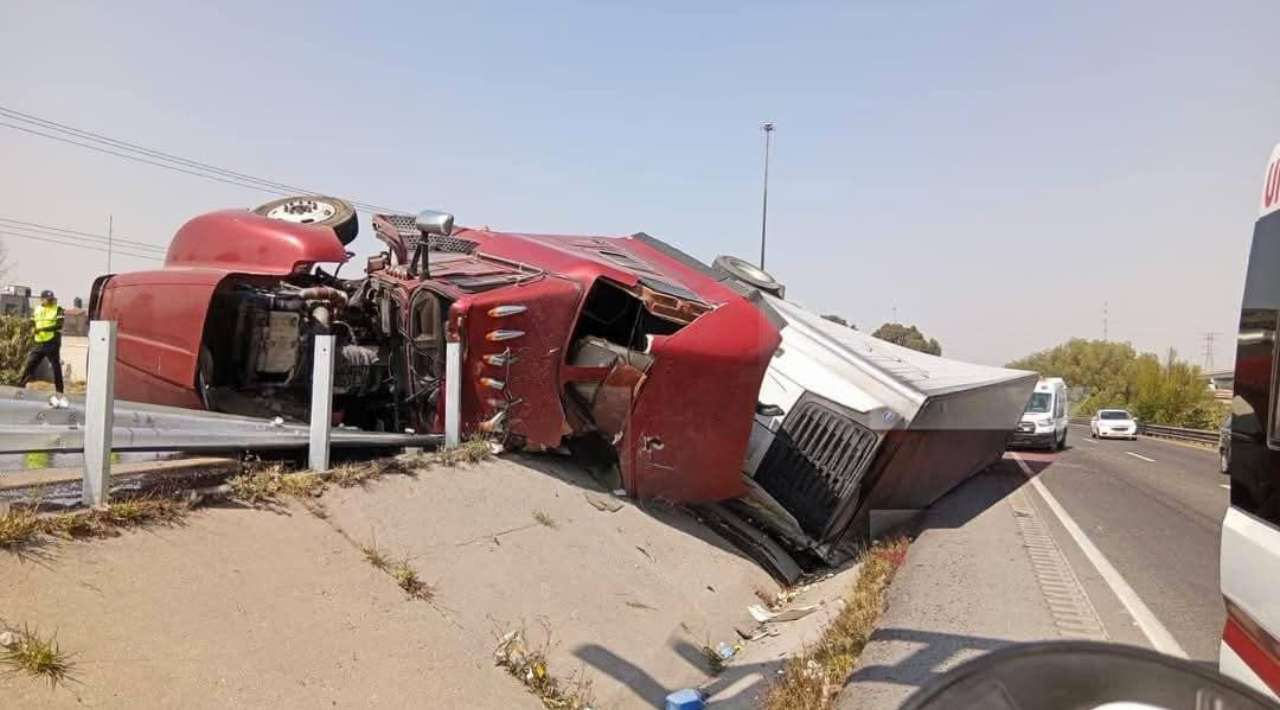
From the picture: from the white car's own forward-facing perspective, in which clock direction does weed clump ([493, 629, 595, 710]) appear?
The weed clump is roughly at 12 o'clock from the white car.

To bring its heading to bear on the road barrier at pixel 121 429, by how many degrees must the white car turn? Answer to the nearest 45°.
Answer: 0° — it already faces it

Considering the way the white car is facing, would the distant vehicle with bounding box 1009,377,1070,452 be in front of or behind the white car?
in front

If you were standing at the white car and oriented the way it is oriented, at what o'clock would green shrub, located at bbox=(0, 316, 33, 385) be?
The green shrub is roughly at 1 o'clock from the white car.

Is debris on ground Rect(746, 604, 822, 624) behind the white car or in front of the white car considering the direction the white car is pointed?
in front

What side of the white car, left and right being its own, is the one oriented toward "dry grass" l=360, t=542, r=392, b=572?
front

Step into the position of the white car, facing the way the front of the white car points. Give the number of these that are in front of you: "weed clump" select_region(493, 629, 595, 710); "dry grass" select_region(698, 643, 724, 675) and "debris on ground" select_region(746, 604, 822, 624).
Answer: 3

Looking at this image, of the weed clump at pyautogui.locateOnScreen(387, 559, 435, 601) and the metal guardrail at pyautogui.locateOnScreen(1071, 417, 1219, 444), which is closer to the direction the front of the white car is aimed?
the weed clump

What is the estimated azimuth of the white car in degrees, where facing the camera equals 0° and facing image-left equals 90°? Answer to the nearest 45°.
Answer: approximately 0°

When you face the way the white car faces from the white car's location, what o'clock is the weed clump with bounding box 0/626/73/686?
The weed clump is roughly at 12 o'clock from the white car.

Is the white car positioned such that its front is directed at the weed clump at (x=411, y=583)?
yes

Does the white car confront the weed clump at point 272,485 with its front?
yes
